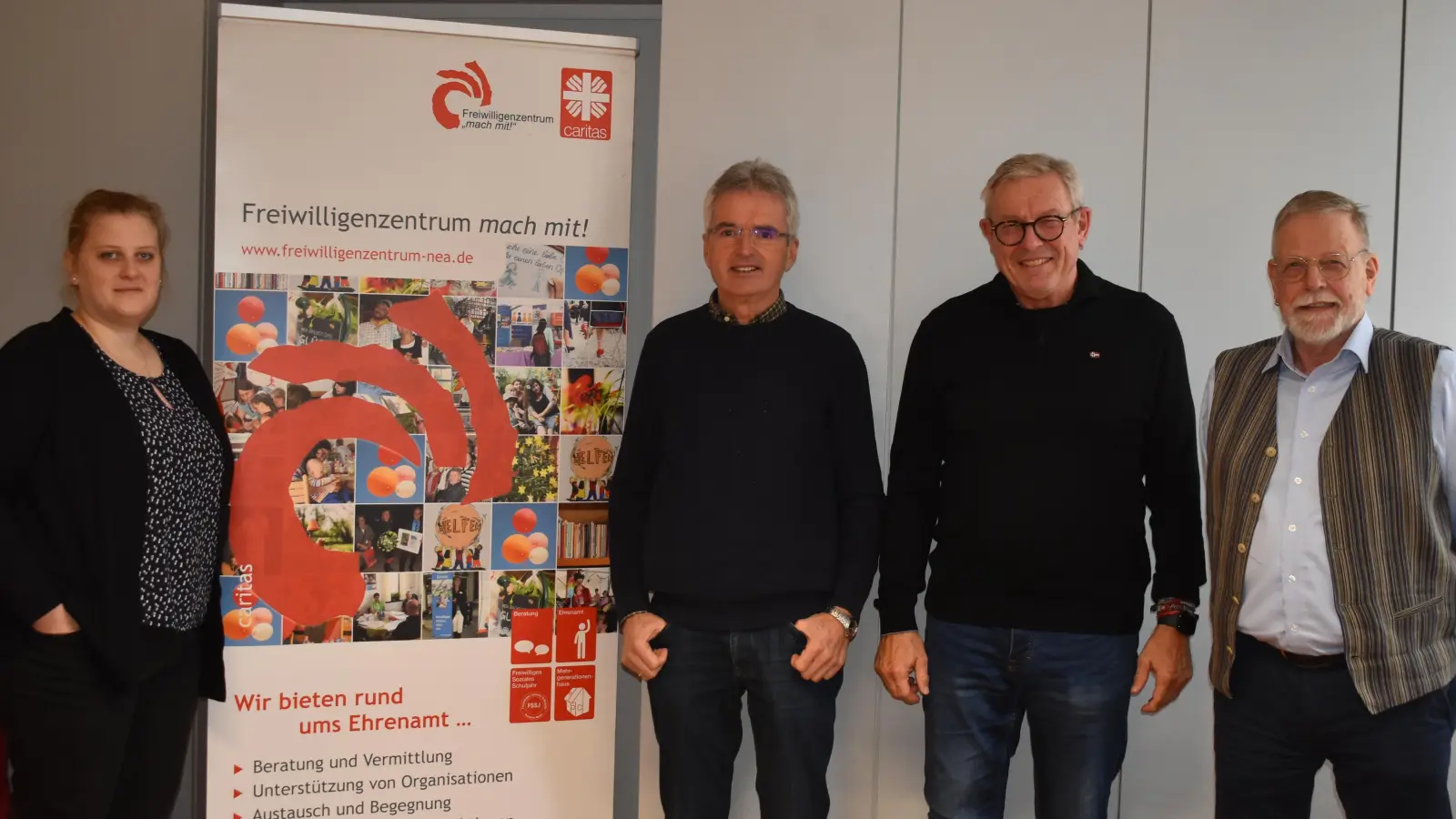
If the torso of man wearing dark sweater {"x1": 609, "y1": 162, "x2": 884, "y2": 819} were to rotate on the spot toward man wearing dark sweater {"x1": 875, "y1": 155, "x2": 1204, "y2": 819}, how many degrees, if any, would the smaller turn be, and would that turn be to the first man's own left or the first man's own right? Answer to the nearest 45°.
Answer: approximately 90° to the first man's own left

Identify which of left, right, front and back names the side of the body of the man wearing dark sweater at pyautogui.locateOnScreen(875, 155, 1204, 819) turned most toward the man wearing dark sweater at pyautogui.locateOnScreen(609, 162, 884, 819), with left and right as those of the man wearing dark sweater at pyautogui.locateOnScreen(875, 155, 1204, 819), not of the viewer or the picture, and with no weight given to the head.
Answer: right

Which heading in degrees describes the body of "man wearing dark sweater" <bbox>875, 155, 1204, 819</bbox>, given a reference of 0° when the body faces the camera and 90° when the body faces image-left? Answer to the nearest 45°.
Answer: approximately 0°

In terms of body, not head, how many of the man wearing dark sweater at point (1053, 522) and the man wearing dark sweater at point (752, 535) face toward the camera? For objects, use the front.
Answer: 2

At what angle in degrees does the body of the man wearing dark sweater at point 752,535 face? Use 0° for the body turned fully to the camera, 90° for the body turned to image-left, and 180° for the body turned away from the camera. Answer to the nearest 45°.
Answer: approximately 0°

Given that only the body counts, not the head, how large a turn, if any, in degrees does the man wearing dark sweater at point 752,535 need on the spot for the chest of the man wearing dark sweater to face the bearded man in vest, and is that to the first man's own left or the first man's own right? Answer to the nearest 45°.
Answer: approximately 90° to the first man's own left
